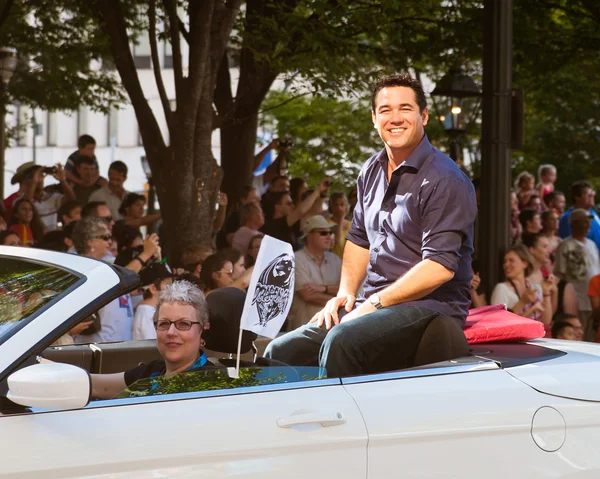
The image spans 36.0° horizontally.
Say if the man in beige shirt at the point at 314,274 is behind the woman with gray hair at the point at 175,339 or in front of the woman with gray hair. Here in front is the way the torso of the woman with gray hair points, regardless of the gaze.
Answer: behind

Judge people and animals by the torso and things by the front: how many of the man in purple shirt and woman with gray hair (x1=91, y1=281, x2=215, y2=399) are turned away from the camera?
0

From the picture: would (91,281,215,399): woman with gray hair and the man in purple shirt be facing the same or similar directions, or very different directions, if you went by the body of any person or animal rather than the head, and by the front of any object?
same or similar directions

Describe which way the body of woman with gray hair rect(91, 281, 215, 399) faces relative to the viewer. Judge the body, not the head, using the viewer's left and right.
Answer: facing the viewer and to the left of the viewer

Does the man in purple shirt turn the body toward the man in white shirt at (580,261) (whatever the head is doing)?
no

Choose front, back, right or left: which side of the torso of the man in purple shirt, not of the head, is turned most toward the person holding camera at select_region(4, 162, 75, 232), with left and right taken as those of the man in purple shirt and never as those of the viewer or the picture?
right

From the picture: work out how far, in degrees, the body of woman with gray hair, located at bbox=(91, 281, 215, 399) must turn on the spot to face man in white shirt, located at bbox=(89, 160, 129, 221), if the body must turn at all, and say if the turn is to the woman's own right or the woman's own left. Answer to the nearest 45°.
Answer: approximately 135° to the woman's own right

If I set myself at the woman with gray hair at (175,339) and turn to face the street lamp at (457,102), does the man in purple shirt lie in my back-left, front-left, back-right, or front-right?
front-right

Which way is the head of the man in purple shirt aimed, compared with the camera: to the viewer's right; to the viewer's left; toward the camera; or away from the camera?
toward the camera

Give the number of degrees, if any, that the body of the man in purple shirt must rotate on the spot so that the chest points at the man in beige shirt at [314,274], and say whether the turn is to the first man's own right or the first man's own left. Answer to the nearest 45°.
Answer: approximately 135° to the first man's own right
